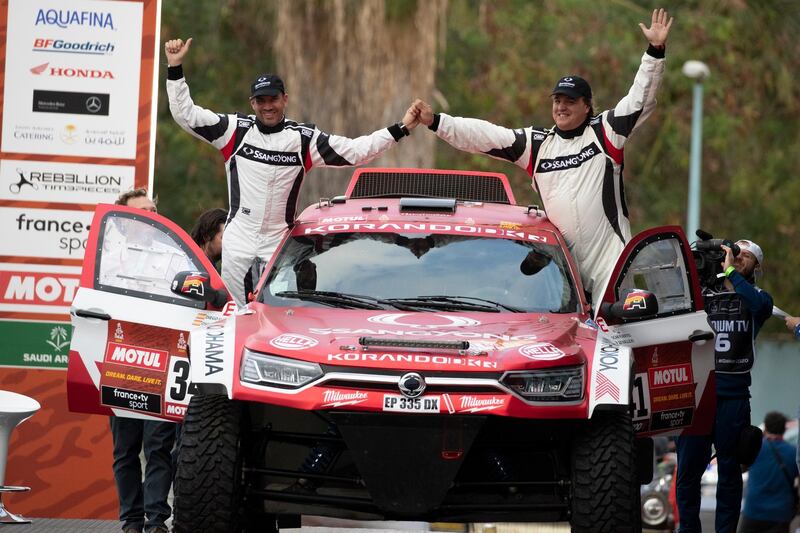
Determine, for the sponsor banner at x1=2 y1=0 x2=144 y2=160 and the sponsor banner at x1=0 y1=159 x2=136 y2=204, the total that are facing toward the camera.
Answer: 2

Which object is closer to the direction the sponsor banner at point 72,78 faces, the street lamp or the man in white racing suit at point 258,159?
the man in white racing suit

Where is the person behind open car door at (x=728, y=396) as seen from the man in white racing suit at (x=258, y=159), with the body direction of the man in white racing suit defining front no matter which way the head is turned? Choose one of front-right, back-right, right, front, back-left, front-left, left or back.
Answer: left

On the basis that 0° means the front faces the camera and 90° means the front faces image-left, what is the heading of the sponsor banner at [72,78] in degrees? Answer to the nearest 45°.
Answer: approximately 0°

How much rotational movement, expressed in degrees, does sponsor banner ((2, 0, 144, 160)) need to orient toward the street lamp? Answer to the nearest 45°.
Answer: approximately 135° to its left

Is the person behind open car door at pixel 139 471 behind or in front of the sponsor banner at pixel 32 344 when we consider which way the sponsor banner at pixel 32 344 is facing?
in front

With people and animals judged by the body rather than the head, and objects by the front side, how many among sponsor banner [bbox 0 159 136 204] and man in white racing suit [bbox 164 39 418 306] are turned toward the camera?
2

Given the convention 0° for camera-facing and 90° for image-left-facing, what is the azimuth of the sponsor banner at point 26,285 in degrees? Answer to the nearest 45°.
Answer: approximately 0°
